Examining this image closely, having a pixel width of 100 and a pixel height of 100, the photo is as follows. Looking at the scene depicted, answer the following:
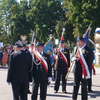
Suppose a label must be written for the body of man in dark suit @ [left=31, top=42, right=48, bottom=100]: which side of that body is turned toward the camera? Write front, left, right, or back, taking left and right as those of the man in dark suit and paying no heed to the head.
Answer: front

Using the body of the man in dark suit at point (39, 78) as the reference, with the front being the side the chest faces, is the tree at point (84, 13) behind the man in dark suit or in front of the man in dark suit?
behind

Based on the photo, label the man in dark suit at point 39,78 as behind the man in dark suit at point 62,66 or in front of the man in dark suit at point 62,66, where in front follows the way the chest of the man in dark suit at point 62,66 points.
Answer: in front

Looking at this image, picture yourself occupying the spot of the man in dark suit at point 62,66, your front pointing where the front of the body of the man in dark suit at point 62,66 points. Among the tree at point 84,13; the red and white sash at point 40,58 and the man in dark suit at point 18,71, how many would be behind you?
1

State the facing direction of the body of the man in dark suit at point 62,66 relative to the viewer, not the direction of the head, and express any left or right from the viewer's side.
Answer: facing the viewer
